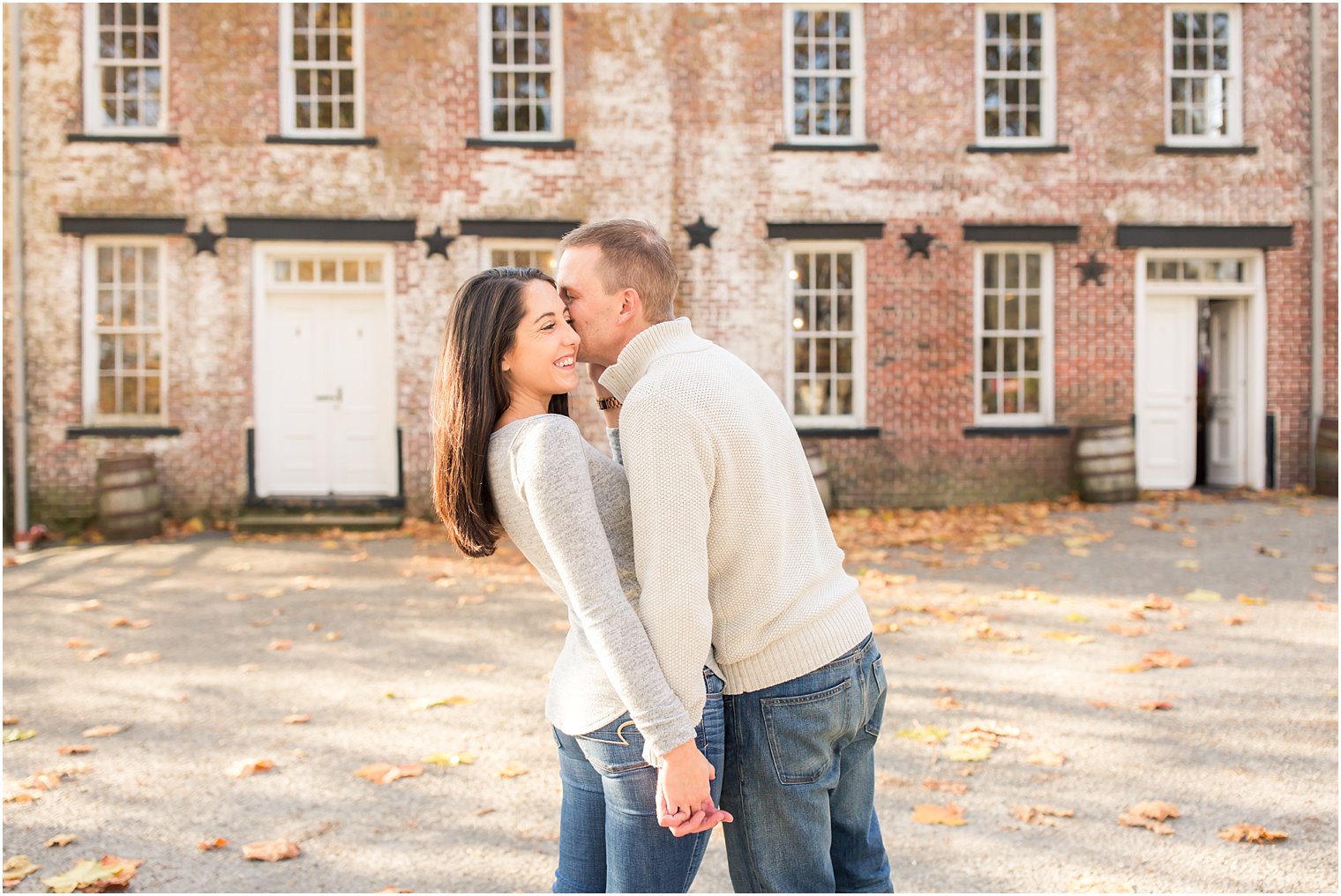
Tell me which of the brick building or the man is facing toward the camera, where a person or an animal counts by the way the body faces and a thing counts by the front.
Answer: the brick building

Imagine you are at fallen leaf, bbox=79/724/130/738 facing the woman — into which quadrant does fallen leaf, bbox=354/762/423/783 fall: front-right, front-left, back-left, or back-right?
front-left

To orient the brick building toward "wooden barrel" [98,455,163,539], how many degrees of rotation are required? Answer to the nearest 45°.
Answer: approximately 90° to its right

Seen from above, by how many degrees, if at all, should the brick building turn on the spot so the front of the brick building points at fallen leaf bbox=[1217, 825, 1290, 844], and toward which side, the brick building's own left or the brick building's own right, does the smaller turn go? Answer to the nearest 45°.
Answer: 0° — it already faces it

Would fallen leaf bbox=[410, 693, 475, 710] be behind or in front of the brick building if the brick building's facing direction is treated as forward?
in front

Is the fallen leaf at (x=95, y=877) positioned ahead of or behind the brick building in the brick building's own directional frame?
ahead

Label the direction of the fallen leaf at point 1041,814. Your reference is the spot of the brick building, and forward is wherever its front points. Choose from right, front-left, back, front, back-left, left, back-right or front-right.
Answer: front

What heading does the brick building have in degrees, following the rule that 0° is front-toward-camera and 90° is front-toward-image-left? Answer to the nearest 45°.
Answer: approximately 0°

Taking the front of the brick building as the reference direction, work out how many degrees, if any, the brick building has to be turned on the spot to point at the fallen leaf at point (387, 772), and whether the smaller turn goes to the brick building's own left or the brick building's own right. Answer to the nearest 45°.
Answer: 0° — it already faces it

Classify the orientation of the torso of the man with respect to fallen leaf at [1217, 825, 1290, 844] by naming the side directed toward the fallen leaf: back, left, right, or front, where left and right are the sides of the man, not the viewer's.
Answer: right

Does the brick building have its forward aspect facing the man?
yes

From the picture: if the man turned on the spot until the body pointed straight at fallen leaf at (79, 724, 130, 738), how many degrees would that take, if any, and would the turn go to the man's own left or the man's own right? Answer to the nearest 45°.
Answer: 0° — they already face it

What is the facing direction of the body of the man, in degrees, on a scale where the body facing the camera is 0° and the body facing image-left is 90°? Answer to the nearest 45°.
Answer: approximately 135°

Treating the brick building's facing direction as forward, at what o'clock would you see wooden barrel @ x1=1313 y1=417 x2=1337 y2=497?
The wooden barrel is roughly at 9 o'clock from the brick building.

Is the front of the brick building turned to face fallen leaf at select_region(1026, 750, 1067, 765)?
yes

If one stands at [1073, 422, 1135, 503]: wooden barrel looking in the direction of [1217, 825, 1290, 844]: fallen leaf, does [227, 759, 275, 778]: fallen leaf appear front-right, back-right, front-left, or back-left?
front-right

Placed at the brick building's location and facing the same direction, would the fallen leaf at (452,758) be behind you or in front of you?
in front
